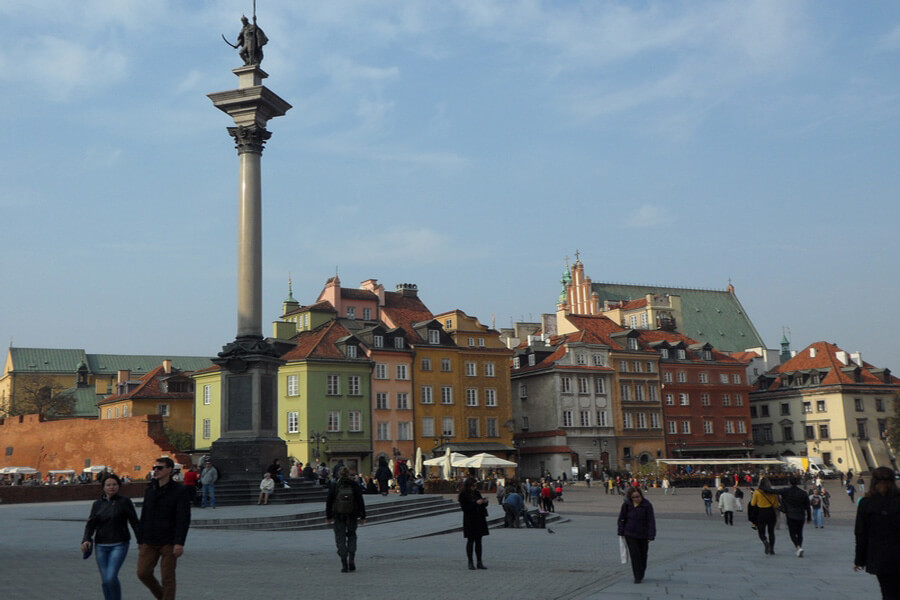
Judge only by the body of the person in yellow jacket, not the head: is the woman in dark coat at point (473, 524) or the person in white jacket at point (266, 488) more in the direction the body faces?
the person in white jacket

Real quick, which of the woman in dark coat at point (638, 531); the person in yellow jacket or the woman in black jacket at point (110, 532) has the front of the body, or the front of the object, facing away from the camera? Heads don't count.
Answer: the person in yellow jacket

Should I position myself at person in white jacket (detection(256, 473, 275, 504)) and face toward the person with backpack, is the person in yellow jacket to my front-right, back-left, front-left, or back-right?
front-left

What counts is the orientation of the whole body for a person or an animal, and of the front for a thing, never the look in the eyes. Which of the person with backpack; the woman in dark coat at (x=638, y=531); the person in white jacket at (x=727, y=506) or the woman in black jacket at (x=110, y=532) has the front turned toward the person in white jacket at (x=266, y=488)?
the person with backpack

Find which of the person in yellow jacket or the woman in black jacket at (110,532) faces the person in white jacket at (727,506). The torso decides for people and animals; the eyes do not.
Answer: the person in yellow jacket

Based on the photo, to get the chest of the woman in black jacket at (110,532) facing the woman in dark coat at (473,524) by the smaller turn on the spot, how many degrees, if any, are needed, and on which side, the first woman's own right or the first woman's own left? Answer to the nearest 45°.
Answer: approximately 135° to the first woman's own left

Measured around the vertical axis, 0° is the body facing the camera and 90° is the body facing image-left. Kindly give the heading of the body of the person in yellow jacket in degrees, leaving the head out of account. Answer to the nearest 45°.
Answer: approximately 180°

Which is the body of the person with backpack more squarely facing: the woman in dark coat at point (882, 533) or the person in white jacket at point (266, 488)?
the person in white jacket

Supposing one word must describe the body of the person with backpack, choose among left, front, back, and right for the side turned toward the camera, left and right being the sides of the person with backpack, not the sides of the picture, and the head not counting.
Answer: back

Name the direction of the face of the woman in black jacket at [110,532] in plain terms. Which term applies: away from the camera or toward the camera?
toward the camera

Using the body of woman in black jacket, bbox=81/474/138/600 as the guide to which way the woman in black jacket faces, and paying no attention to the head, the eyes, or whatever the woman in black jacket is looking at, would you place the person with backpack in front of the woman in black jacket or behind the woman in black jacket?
behind

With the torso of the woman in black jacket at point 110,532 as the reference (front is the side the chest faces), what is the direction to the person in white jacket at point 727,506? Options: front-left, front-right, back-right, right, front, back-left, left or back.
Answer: back-left

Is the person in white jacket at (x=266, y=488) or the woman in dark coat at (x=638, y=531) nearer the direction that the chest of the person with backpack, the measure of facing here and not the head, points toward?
the person in white jacket

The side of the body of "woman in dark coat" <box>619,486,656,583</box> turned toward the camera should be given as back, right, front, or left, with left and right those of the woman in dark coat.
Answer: front

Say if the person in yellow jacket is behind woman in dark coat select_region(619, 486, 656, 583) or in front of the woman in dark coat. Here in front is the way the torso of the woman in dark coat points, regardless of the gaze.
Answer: behind

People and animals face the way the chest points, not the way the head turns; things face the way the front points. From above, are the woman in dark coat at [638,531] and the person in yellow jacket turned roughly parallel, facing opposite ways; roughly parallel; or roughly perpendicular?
roughly parallel, facing opposite ways
